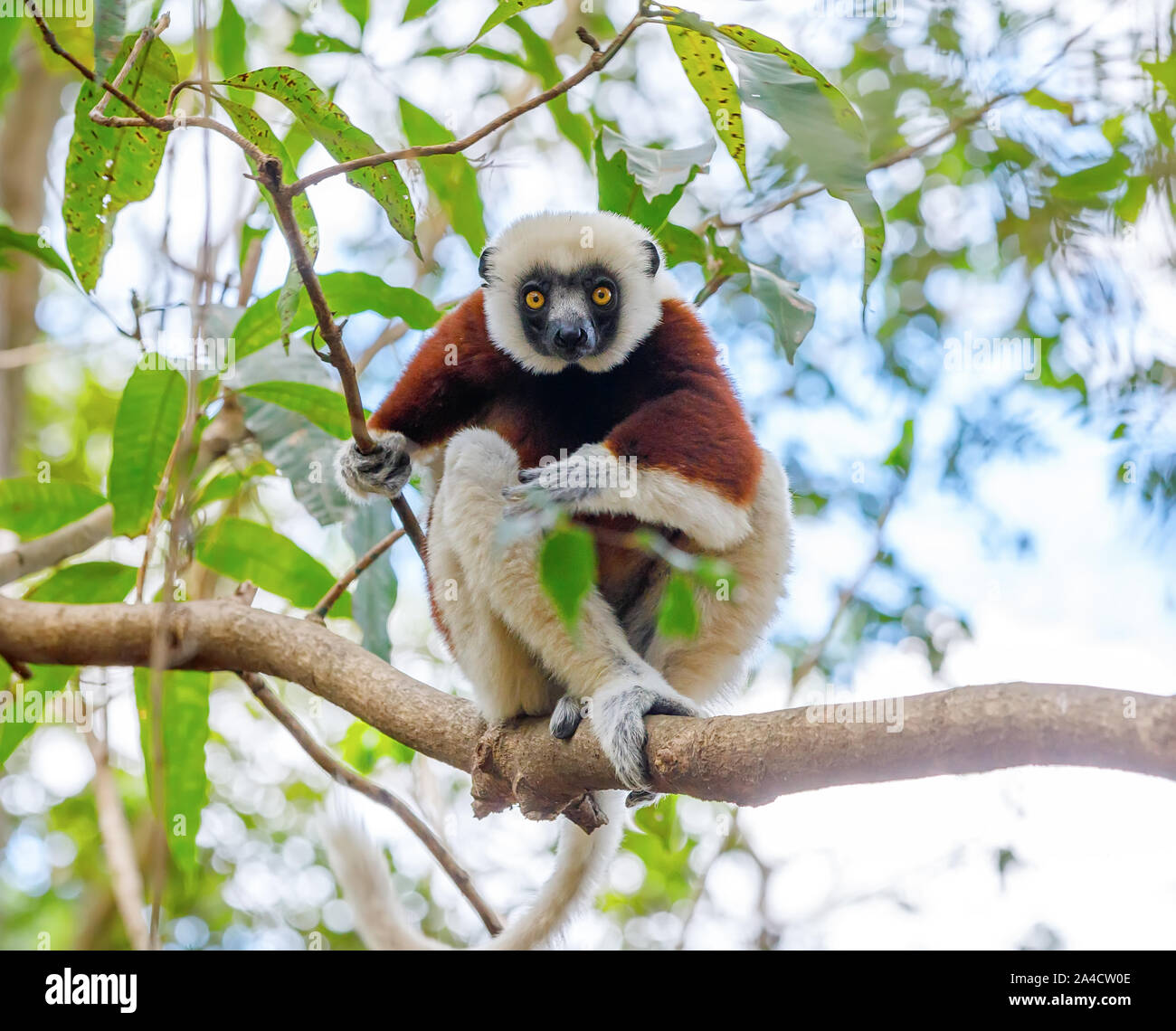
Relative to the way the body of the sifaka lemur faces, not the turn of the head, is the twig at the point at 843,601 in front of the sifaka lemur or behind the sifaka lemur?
behind

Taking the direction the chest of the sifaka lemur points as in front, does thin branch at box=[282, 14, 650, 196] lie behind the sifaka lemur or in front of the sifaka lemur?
in front

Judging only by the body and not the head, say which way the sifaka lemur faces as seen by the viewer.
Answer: toward the camera

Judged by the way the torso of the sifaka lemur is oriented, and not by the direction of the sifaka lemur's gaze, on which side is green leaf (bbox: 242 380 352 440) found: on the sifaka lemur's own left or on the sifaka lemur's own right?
on the sifaka lemur's own right
